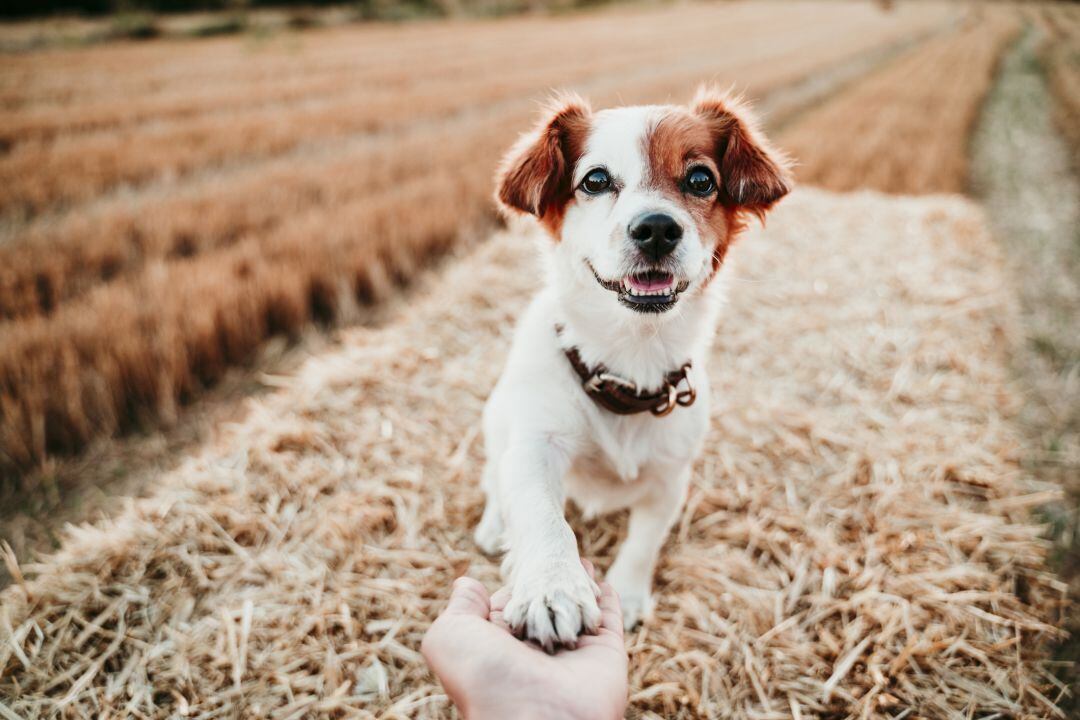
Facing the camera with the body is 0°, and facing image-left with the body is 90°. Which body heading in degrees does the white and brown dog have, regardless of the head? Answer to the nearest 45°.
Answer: approximately 0°
